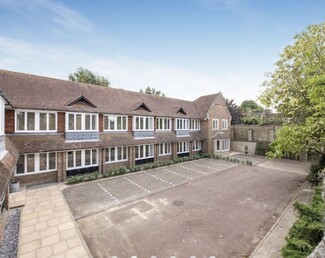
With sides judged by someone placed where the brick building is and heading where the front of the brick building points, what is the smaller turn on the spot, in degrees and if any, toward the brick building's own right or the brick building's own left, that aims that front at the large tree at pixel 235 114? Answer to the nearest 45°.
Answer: approximately 90° to the brick building's own left

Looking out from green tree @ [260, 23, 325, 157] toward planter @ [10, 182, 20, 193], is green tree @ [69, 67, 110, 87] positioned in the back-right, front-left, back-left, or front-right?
front-right

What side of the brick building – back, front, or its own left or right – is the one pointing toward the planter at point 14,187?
right

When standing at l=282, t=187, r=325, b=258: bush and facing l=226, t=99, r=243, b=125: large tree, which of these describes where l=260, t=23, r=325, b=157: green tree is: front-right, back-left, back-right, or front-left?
front-right

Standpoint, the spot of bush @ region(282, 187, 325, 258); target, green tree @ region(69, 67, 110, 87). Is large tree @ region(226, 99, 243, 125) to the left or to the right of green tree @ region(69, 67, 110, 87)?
right

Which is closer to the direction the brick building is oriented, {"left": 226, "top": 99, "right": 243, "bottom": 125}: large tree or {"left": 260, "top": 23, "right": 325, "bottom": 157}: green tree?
the green tree

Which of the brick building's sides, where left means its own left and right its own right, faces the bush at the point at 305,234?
front

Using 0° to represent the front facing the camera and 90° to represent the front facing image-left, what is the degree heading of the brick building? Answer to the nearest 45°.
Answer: approximately 315°
